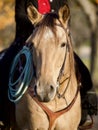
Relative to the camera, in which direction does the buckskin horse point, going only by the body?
toward the camera
